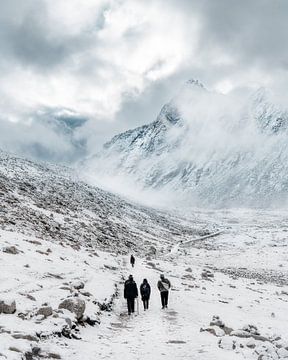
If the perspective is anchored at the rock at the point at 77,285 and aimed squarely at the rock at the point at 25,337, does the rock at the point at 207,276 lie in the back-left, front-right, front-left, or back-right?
back-left

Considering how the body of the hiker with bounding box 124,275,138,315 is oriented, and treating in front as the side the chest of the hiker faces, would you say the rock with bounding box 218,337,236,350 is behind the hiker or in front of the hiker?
behind

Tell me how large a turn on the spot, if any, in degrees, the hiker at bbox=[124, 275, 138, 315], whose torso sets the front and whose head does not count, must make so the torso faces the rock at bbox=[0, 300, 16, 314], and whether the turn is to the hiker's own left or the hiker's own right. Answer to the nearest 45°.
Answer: approximately 135° to the hiker's own left

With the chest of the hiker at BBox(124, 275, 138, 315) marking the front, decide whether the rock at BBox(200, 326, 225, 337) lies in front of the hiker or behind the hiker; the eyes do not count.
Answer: behind

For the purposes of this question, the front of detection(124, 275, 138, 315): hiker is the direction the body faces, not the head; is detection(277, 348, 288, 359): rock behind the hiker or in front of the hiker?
behind

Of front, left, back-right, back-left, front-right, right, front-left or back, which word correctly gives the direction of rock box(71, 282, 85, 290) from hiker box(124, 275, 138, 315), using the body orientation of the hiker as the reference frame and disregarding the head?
left

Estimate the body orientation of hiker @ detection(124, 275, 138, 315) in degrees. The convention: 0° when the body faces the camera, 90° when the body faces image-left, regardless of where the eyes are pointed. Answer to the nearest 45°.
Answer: approximately 180°

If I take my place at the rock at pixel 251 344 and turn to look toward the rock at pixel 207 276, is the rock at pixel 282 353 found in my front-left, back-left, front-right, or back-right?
back-right
